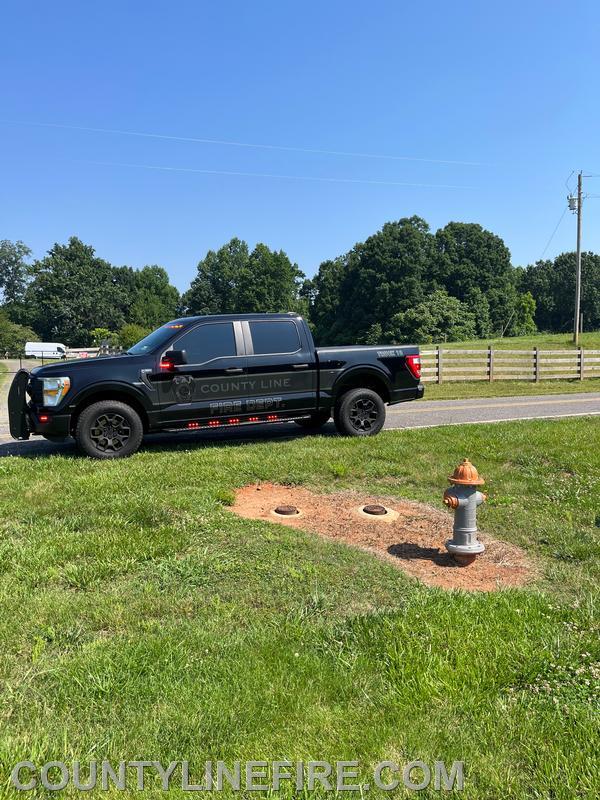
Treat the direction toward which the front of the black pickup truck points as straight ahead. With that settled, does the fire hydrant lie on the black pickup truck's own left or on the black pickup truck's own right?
on the black pickup truck's own left

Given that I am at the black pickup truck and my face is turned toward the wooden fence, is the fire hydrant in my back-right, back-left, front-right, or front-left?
back-right

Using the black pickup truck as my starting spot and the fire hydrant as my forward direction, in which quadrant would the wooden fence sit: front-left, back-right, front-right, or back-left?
back-left

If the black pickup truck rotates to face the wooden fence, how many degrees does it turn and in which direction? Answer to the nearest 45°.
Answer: approximately 135° to its right

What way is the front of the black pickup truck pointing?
to the viewer's left
